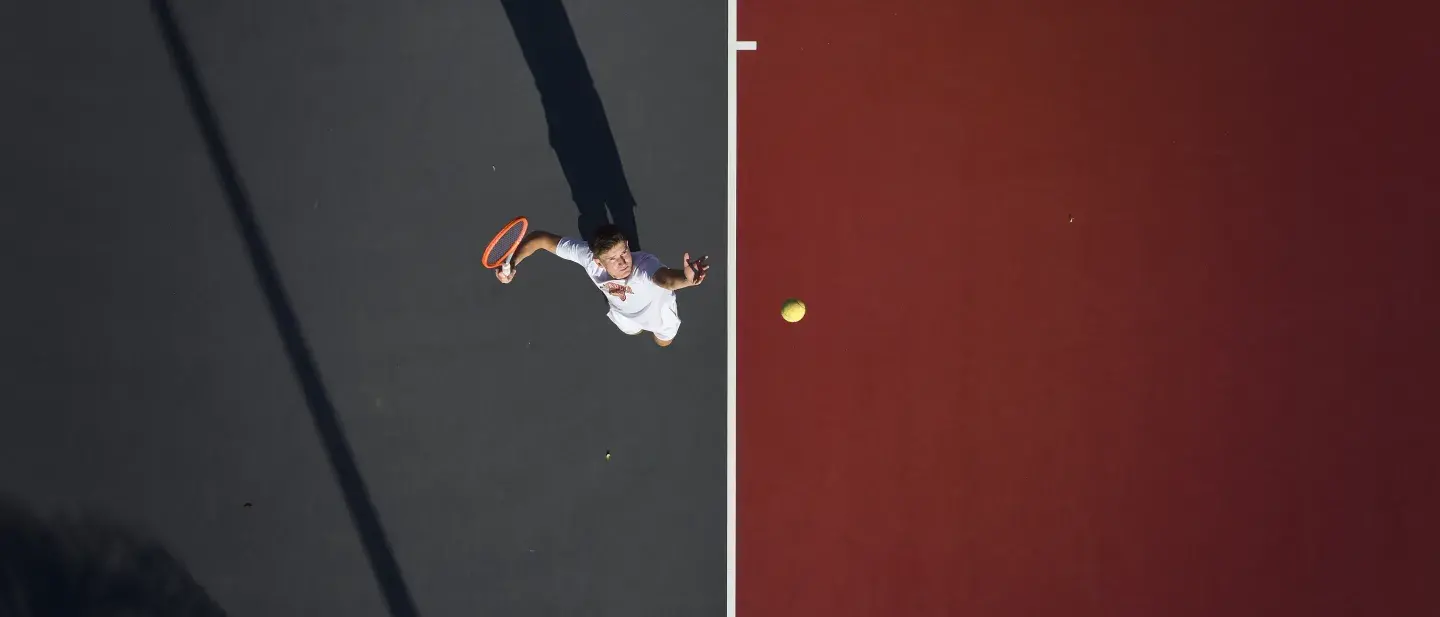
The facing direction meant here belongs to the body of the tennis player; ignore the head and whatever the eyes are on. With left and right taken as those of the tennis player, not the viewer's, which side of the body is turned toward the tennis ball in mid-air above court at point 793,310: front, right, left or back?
left

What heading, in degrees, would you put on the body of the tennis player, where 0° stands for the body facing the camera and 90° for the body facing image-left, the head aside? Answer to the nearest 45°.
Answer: approximately 0°
